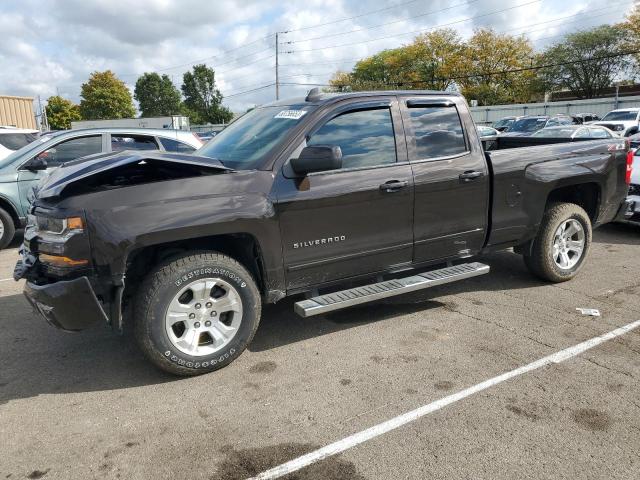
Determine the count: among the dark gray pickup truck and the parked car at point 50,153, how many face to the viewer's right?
0

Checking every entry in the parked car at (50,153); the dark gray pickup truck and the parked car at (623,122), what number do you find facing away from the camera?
0

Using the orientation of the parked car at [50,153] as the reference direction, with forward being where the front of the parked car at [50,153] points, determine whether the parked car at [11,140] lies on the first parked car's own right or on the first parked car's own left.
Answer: on the first parked car's own right

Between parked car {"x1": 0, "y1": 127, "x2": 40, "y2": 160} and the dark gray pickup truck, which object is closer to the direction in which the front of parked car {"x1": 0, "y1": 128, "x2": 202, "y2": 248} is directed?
the parked car

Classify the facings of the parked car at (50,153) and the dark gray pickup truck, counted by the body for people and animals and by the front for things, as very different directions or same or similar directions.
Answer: same or similar directions

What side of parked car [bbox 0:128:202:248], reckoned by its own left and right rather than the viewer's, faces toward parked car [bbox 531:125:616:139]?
back

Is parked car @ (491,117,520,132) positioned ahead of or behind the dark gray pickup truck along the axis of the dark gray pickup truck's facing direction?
behind

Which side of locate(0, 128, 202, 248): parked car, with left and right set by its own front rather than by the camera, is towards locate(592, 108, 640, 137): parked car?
back

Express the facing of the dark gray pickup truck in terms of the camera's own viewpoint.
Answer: facing the viewer and to the left of the viewer

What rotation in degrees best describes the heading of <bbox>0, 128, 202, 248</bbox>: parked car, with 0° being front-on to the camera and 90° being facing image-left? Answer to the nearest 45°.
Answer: approximately 90°

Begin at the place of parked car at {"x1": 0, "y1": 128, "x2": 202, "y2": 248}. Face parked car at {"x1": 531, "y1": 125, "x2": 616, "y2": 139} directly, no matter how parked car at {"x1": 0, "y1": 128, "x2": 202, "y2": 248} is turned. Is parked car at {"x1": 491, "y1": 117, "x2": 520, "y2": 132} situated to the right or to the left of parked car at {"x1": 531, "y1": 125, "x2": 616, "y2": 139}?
left

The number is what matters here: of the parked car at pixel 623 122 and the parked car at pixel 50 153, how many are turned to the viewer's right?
0

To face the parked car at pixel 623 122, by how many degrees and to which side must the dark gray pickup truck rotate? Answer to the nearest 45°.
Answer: approximately 180°

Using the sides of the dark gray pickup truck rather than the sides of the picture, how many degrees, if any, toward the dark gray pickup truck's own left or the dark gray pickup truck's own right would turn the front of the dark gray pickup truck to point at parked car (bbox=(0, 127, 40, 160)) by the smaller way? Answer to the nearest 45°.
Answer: approximately 90° to the dark gray pickup truck's own right

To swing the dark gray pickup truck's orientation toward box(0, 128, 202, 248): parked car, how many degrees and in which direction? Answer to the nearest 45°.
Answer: approximately 90° to its right

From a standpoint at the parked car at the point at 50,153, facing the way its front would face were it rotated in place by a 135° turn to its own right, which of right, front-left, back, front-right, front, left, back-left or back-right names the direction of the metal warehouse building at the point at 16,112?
front-left
